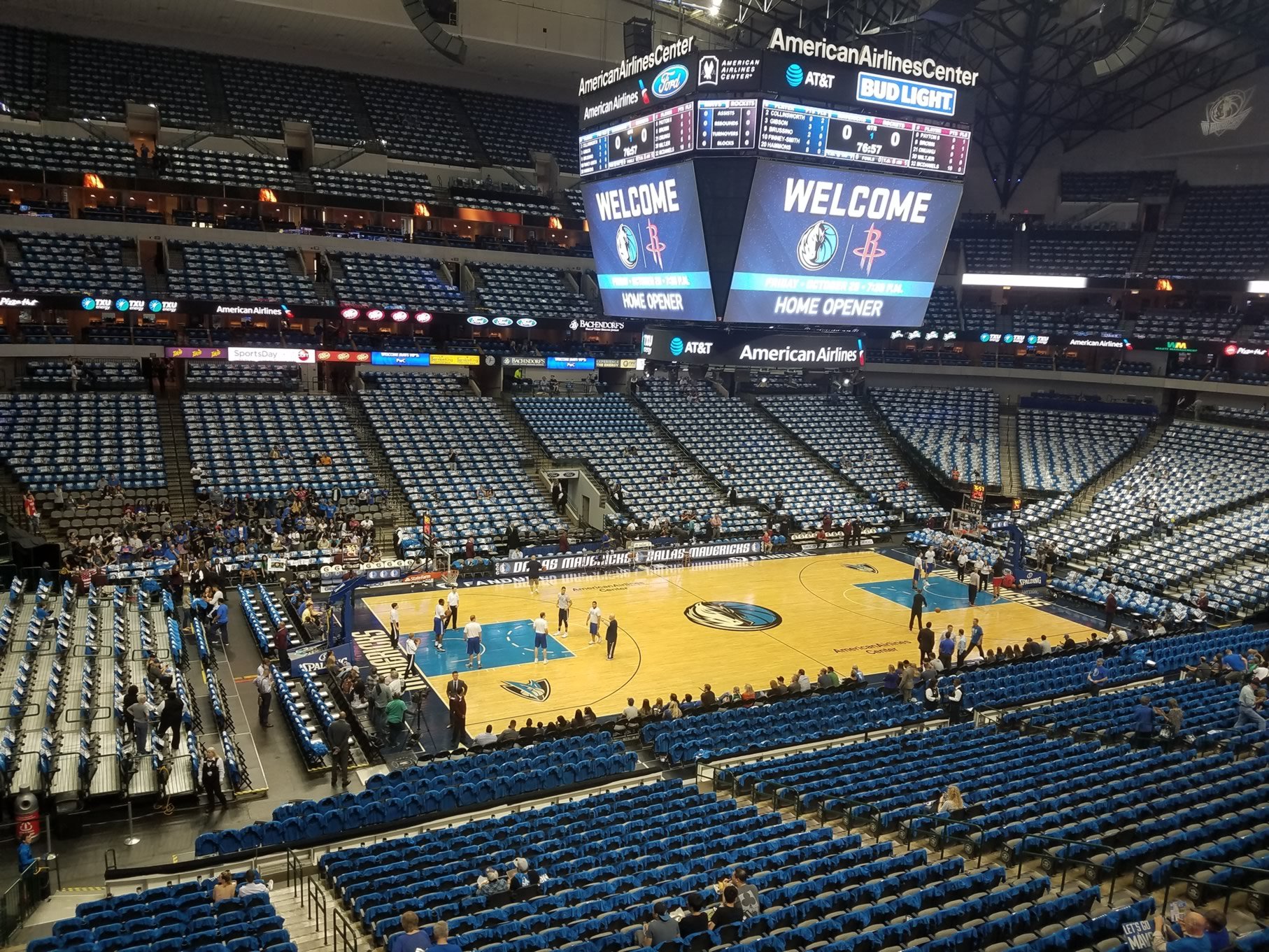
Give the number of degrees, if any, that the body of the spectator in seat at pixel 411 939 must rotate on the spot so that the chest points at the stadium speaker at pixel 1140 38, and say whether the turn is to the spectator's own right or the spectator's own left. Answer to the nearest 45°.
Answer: approximately 45° to the spectator's own right

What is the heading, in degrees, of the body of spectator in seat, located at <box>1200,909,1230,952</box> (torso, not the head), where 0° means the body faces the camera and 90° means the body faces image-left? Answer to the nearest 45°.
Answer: approximately 135°

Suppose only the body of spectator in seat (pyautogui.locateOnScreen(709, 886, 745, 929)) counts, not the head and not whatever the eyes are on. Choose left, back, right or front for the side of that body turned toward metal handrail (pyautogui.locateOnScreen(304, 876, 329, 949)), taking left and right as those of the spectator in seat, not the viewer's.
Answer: left

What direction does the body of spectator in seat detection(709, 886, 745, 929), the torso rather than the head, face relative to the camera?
away from the camera

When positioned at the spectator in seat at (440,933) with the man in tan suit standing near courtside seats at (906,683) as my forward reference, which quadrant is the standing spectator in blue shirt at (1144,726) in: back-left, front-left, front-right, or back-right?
front-right

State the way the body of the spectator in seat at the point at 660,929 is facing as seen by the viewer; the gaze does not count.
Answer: away from the camera

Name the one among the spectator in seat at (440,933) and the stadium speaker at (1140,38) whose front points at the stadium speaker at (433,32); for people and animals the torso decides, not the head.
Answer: the spectator in seat

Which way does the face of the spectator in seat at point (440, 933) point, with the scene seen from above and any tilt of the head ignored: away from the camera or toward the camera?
away from the camera

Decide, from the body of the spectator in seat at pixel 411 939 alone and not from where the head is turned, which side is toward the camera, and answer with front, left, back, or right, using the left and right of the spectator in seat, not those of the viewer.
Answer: back

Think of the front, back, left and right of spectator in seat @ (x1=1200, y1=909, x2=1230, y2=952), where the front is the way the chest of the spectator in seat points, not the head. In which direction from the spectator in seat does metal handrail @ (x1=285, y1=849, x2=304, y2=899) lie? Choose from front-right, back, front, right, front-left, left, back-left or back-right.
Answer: front-left

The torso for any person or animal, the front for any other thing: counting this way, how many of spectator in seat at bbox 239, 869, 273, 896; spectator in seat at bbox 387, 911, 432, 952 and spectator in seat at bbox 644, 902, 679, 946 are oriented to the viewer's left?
0

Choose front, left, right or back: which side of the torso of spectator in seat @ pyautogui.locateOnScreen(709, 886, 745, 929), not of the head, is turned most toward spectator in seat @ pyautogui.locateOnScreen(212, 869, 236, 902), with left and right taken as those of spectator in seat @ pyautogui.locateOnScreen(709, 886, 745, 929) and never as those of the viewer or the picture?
left

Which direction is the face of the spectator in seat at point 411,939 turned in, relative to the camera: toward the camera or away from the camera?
away from the camera

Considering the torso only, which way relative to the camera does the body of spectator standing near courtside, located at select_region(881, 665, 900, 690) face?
away from the camera

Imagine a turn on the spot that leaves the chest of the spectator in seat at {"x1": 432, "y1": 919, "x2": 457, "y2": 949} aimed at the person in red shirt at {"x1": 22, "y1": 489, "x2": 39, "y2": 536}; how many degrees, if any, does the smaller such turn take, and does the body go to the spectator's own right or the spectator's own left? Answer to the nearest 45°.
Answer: approximately 45° to the spectator's own left

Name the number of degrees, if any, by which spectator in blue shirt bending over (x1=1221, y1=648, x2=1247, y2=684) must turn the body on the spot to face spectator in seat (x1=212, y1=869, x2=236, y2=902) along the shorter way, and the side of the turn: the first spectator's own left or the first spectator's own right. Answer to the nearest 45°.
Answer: approximately 90° to the first spectator's own left
